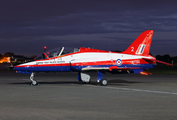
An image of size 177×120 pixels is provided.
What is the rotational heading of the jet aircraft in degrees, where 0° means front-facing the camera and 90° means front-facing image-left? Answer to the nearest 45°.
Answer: approximately 90°
